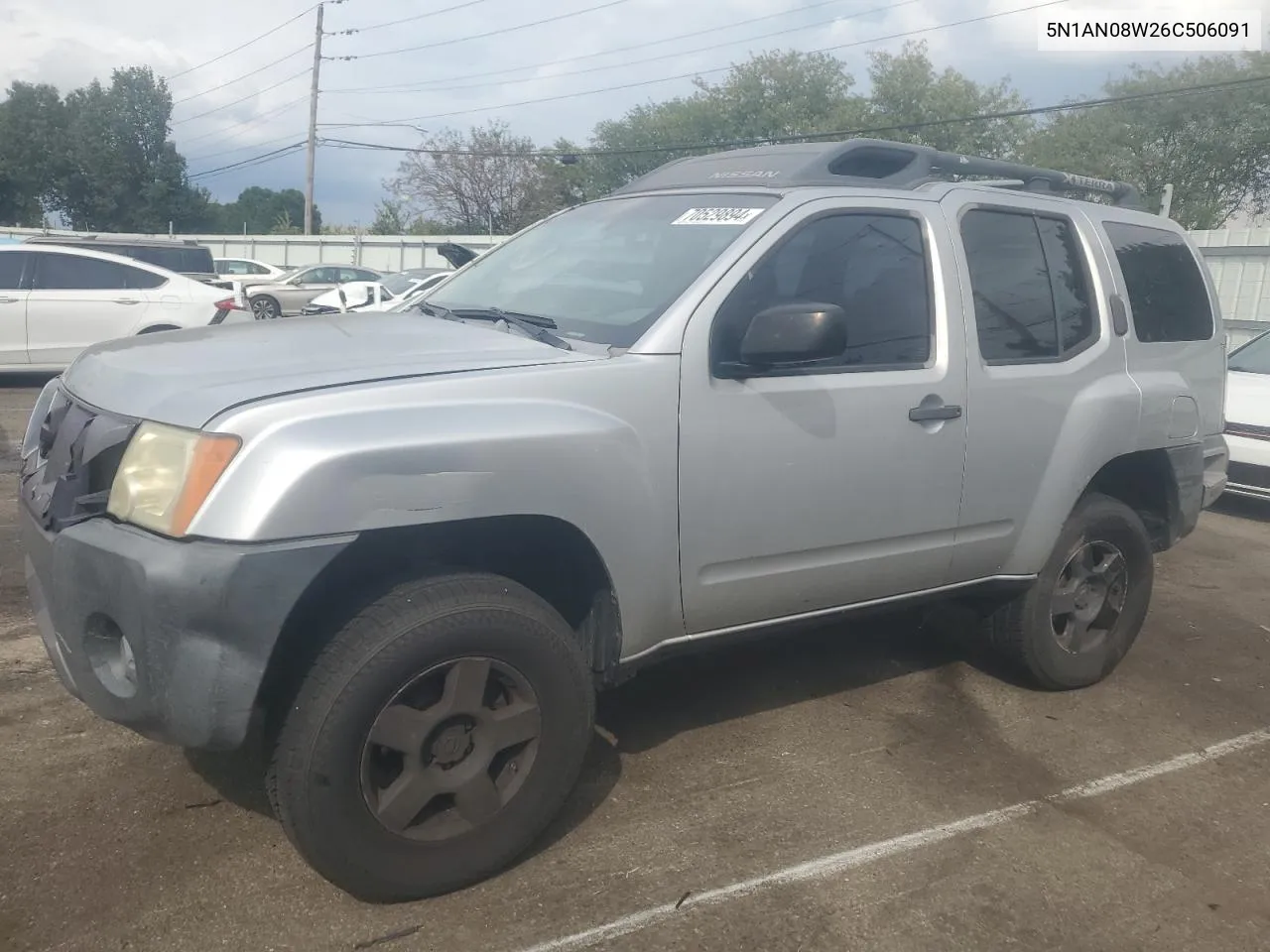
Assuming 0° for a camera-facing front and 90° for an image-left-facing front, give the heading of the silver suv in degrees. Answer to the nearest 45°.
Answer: approximately 45°

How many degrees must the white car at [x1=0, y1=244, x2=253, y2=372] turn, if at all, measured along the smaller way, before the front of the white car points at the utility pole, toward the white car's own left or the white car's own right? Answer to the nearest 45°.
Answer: approximately 90° to the white car's own right

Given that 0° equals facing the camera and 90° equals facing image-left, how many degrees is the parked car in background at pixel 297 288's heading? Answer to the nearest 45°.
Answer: approximately 90°

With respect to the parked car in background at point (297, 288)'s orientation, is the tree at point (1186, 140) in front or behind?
behind

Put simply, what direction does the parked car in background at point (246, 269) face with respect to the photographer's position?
facing to the right of the viewer

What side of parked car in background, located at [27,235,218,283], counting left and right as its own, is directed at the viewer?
left
